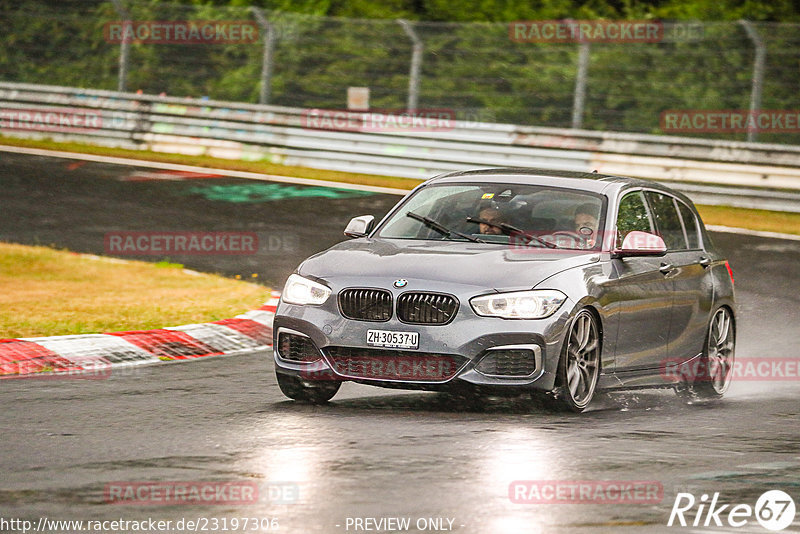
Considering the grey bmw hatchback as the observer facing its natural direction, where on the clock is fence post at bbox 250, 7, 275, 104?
The fence post is roughly at 4 o'clock from the grey bmw hatchback.

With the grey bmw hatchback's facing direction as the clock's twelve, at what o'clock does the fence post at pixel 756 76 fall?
The fence post is roughly at 5 o'clock from the grey bmw hatchback.

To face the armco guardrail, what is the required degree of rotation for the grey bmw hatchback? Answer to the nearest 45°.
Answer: approximately 135° to its right

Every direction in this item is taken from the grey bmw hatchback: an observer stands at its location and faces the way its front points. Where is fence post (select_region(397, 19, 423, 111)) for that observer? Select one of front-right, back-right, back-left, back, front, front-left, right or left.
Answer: back-right

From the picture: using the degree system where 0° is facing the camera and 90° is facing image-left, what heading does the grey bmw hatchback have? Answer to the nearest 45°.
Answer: approximately 45°
